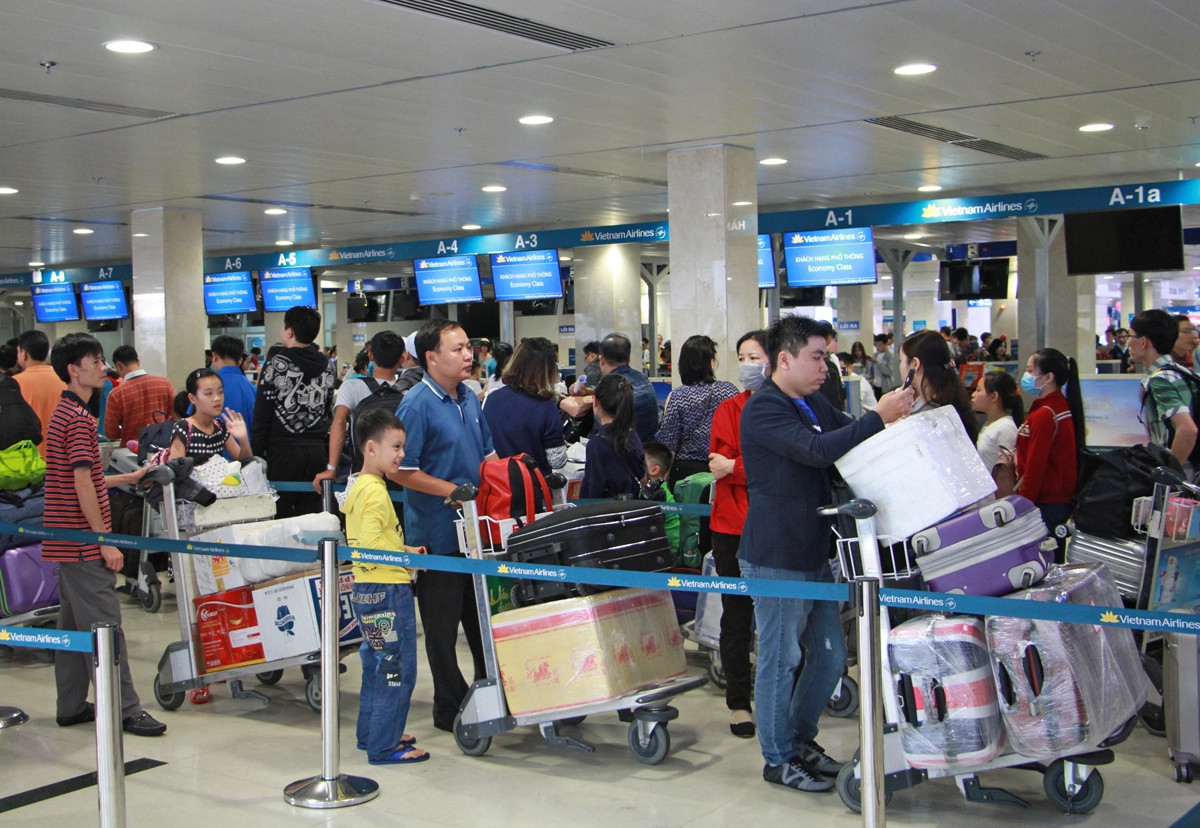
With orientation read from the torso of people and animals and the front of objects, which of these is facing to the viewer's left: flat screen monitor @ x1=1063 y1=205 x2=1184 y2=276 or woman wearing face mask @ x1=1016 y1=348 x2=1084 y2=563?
the woman wearing face mask

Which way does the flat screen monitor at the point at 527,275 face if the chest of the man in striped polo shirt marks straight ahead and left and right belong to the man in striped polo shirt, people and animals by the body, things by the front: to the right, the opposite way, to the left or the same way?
to the right

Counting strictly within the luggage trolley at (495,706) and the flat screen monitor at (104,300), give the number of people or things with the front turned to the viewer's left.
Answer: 0

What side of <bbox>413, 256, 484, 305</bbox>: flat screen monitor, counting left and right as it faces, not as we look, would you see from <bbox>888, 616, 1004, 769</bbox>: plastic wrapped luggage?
front

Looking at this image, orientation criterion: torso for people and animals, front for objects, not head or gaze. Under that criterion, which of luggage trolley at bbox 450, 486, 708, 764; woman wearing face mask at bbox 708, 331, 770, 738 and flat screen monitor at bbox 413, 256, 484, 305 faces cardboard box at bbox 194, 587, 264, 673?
the flat screen monitor

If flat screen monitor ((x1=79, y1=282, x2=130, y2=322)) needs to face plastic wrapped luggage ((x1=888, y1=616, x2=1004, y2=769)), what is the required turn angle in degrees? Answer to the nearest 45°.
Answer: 0° — it already faces it

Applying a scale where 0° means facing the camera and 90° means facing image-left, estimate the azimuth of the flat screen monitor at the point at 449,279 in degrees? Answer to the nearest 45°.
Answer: approximately 0°

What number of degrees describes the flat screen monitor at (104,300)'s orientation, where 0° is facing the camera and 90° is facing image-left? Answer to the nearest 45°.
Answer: approximately 0°

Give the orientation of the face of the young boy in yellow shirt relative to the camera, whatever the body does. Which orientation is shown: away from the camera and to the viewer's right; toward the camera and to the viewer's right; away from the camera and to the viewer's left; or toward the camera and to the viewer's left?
toward the camera and to the viewer's right

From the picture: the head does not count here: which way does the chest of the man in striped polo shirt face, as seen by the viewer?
to the viewer's right

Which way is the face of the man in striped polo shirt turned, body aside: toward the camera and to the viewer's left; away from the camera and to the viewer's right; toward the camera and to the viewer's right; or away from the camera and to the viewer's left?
toward the camera and to the viewer's right

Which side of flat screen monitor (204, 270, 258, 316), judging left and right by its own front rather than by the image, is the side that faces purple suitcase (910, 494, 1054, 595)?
front

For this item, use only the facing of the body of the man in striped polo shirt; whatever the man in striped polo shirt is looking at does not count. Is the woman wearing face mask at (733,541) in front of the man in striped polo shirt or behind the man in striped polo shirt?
in front
